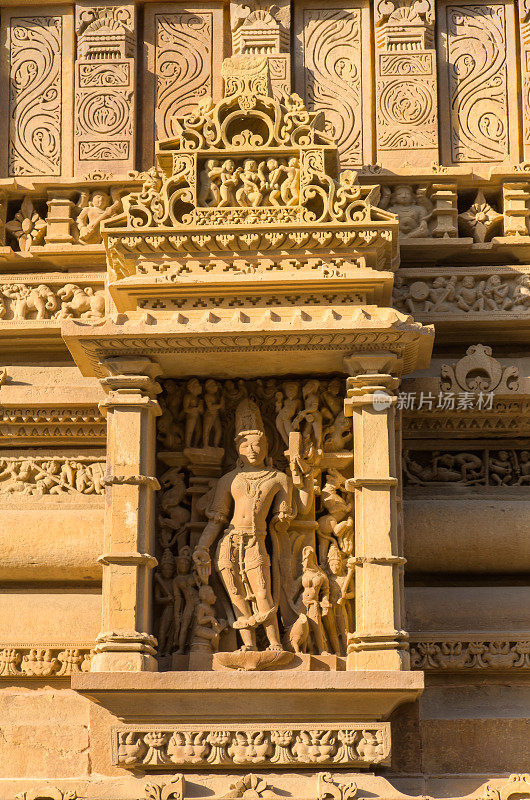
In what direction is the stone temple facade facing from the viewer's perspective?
toward the camera

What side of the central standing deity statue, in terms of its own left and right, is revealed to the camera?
front
